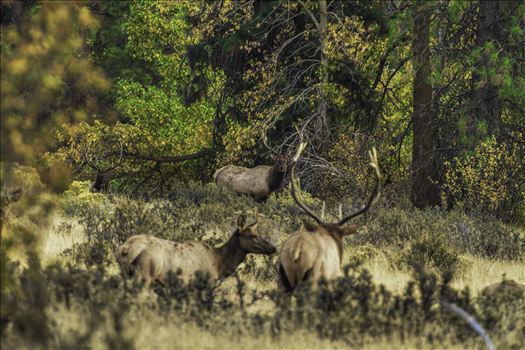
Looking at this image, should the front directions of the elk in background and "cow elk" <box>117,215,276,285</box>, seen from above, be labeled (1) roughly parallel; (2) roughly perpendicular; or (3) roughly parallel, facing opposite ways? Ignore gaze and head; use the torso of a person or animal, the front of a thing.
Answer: roughly parallel

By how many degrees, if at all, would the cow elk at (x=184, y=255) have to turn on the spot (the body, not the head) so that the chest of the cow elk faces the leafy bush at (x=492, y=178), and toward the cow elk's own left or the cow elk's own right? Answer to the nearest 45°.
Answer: approximately 45° to the cow elk's own left

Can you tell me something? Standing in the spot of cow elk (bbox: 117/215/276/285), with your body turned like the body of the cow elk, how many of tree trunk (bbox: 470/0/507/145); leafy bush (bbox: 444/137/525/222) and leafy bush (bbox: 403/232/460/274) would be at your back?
0

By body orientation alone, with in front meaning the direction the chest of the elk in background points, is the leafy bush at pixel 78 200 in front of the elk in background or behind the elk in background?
behind

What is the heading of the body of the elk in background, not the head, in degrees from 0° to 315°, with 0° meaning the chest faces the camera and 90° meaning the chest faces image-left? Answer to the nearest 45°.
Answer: approximately 270°

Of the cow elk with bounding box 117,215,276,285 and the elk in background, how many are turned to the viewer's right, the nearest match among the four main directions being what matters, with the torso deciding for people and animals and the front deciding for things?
2

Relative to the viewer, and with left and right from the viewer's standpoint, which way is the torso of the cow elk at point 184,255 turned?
facing to the right of the viewer

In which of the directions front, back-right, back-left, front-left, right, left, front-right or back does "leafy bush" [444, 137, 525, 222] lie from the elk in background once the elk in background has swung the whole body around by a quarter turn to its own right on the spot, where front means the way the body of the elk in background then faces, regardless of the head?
left

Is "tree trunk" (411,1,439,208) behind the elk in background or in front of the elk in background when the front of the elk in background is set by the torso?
in front

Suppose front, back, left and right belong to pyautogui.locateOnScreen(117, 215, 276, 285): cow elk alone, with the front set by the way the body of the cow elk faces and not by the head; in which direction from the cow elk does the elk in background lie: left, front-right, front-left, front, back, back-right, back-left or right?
left

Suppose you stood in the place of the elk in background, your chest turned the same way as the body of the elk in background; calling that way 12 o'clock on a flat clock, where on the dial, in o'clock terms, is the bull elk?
The bull elk is roughly at 3 o'clock from the elk in background.

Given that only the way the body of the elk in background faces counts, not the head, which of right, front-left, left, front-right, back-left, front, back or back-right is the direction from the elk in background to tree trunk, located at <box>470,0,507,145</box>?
front

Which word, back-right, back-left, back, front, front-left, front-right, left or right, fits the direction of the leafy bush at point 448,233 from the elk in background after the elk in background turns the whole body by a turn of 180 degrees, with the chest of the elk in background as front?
back-left

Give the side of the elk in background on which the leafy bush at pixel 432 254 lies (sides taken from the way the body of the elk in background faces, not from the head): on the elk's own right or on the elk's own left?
on the elk's own right

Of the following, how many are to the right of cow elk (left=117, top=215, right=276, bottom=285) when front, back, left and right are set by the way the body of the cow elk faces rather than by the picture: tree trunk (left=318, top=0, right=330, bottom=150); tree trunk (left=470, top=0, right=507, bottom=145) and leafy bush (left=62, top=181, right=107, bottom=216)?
0

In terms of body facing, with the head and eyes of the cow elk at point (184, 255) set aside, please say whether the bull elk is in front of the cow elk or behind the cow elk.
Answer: in front

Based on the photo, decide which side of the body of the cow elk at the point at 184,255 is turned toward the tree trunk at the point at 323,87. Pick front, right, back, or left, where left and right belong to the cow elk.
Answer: left
